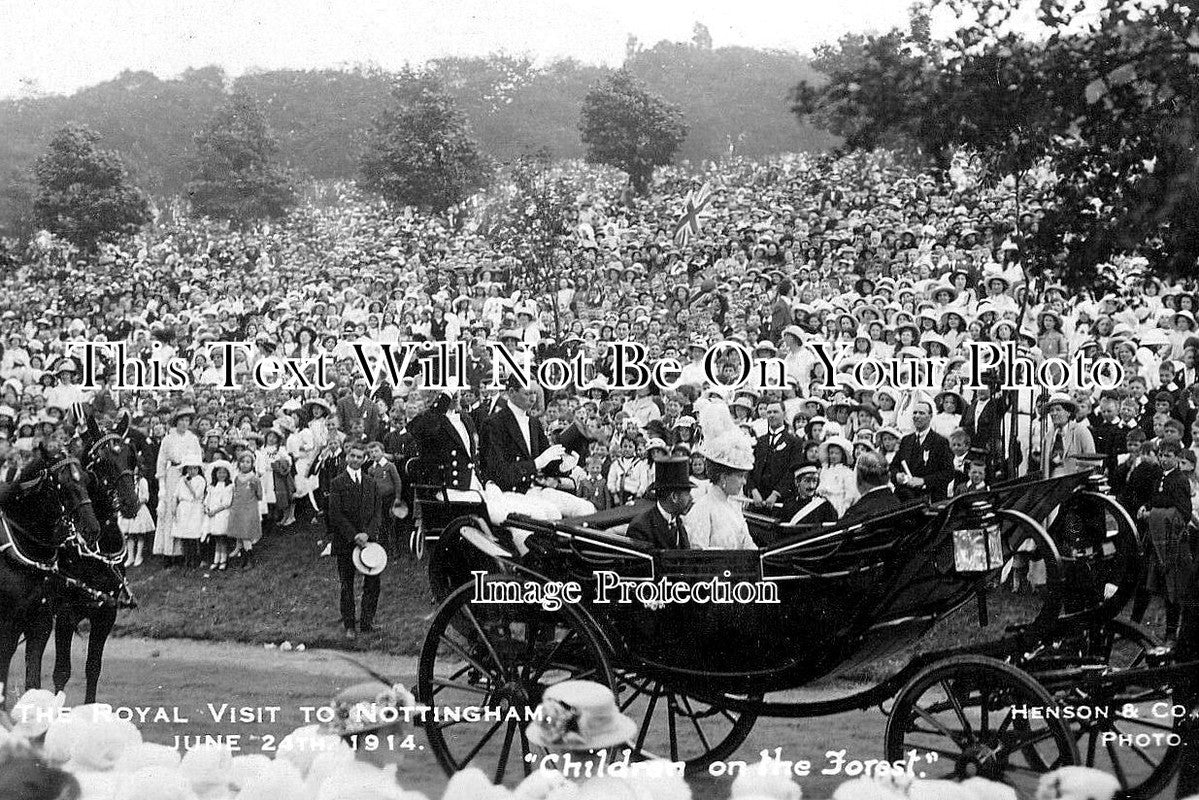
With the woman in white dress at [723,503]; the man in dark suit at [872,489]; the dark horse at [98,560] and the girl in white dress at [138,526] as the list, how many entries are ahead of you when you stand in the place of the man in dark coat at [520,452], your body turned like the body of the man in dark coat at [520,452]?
2

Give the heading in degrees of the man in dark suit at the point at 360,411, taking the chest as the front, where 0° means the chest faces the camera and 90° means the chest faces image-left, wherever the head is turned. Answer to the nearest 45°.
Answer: approximately 0°

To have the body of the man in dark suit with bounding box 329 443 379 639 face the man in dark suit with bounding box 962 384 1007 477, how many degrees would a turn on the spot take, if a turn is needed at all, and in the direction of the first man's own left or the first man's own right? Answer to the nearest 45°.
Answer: approximately 90° to the first man's own left

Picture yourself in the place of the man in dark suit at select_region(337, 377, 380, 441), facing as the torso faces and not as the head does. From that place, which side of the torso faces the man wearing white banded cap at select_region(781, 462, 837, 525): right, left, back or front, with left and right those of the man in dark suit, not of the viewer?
left

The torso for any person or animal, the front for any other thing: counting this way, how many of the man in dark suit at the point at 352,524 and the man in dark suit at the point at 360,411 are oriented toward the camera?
2
